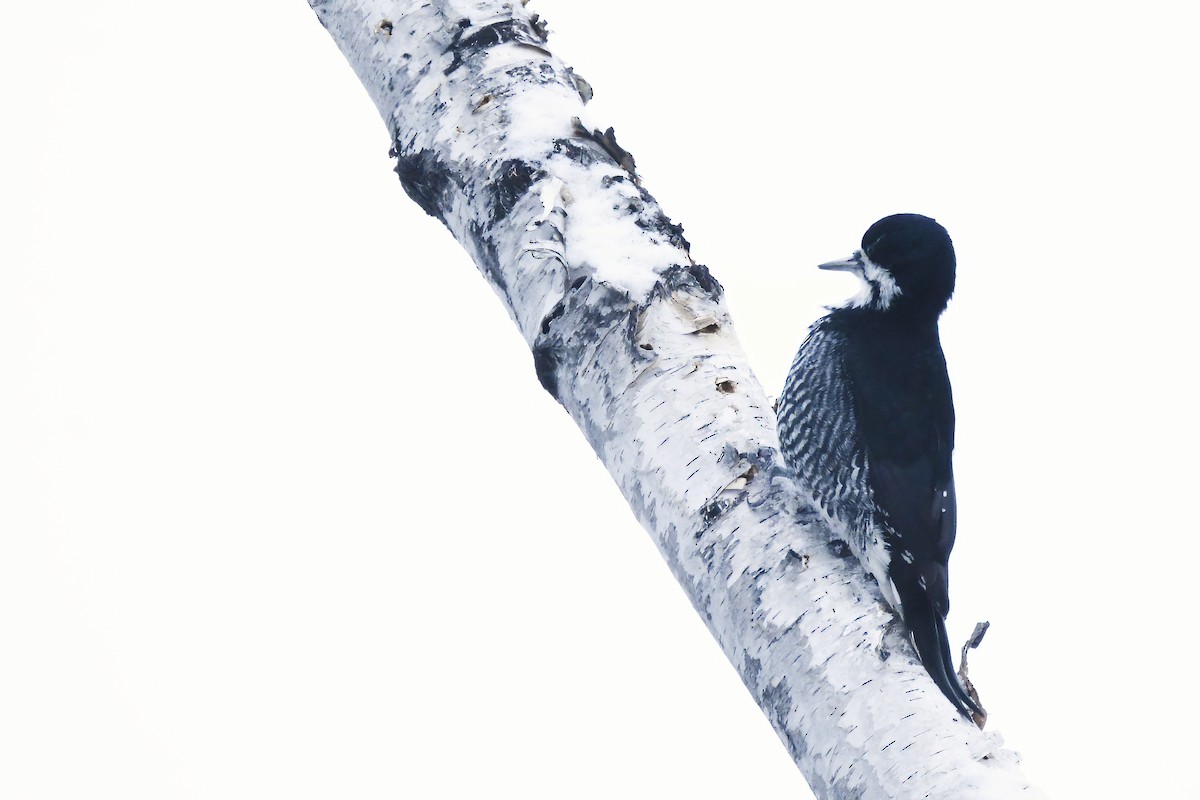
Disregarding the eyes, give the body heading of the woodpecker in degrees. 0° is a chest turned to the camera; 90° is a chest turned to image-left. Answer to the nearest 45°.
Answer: approximately 90°
